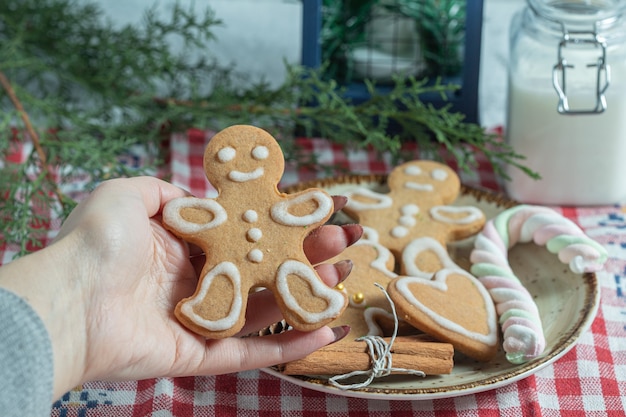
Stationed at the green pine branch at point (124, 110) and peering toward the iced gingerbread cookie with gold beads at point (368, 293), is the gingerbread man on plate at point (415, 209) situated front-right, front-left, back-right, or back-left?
front-left

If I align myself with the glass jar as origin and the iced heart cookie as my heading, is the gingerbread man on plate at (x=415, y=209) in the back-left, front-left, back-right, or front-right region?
front-right
